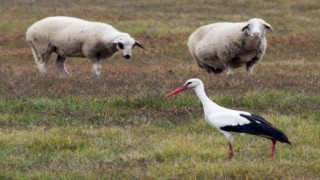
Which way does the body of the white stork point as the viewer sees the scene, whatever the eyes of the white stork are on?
to the viewer's left

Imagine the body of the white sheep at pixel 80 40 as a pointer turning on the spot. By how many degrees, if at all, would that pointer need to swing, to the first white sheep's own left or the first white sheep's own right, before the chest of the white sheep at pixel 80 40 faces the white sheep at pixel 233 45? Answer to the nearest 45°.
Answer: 0° — it already faces it

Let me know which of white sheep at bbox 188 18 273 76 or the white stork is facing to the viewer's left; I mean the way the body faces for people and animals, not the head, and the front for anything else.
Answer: the white stork

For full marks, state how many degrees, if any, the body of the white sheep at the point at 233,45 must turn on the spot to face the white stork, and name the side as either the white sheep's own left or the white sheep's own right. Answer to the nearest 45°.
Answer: approximately 45° to the white sheep's own right

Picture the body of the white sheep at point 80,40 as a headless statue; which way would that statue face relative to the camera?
to the viewer's right

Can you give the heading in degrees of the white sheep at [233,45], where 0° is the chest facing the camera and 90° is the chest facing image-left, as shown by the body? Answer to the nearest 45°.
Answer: approximately 315°

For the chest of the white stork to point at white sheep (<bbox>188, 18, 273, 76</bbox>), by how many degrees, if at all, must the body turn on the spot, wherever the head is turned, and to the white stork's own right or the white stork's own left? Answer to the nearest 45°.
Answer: approximately 90° to the white stork's own right
